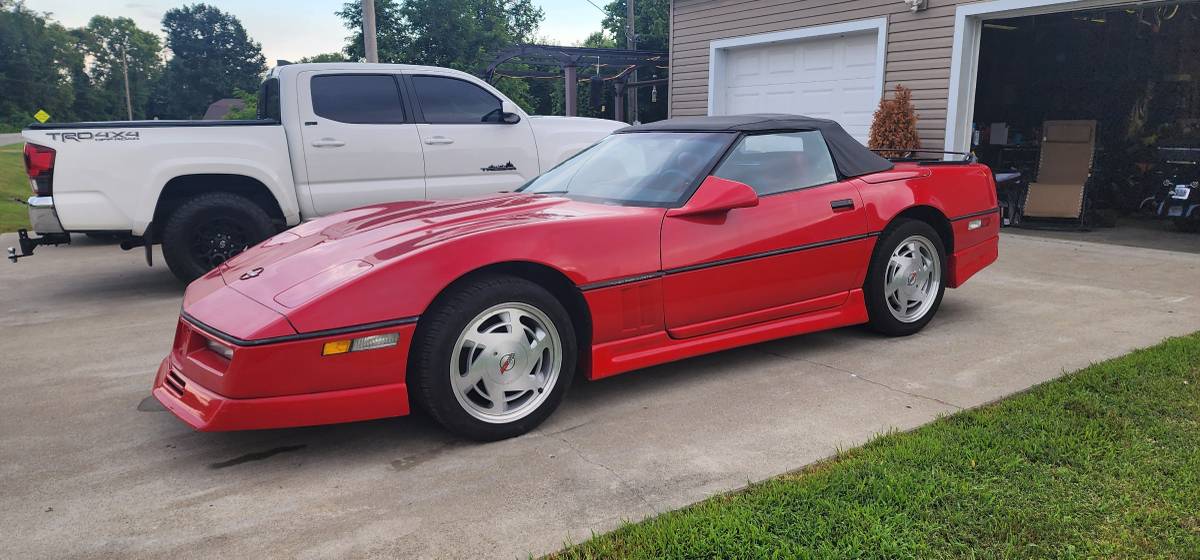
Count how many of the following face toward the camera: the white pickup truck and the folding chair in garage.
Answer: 1

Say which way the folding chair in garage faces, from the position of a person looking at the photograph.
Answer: facing the viewer

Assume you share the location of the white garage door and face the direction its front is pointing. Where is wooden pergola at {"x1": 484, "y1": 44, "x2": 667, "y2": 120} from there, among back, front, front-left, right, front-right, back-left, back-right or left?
right

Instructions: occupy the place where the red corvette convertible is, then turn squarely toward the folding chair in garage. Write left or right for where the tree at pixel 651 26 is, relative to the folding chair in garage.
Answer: left

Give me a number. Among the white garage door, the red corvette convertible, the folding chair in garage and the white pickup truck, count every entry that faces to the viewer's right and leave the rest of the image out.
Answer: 1

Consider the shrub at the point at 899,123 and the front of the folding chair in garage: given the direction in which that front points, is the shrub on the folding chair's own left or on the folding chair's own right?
on the folding chair's own right

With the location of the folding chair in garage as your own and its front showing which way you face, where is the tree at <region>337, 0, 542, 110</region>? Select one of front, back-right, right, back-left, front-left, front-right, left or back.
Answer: back-right

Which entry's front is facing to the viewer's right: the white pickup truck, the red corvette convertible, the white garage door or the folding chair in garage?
the white pickup truck

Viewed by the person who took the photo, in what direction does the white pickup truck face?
facing to the right of the viewer

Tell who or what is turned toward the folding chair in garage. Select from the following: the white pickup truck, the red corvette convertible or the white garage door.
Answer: the white pickup truck

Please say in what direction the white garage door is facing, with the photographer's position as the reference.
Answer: facing the viewer and to the left of the viewer

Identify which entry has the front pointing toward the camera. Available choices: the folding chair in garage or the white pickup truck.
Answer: the folding chair in garage

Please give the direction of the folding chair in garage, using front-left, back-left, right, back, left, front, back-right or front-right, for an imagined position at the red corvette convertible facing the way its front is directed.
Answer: back

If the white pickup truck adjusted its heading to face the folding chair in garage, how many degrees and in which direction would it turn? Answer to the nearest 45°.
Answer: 0° — it already faces it
